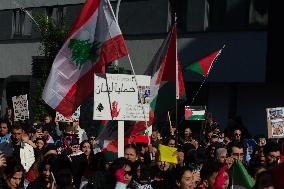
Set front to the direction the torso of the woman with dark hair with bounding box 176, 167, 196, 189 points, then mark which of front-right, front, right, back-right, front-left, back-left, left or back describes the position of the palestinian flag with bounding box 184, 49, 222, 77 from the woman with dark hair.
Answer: back-left

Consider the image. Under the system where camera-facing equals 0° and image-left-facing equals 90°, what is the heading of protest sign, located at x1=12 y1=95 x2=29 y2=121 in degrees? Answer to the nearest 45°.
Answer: approximately 0°

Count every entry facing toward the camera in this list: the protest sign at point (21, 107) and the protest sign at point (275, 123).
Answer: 2

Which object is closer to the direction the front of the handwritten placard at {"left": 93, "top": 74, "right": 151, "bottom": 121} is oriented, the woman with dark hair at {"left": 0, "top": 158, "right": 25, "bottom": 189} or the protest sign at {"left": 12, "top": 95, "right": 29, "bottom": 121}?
the woman with dark hair

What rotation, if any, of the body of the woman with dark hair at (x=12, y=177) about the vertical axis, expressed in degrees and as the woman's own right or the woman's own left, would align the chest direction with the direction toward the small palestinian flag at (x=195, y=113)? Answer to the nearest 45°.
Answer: approximately 90° to the woman's own left

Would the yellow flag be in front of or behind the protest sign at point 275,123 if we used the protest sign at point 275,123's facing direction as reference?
in front

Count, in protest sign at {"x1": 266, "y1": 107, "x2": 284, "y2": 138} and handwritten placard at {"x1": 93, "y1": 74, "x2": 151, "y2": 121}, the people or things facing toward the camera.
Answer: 2
